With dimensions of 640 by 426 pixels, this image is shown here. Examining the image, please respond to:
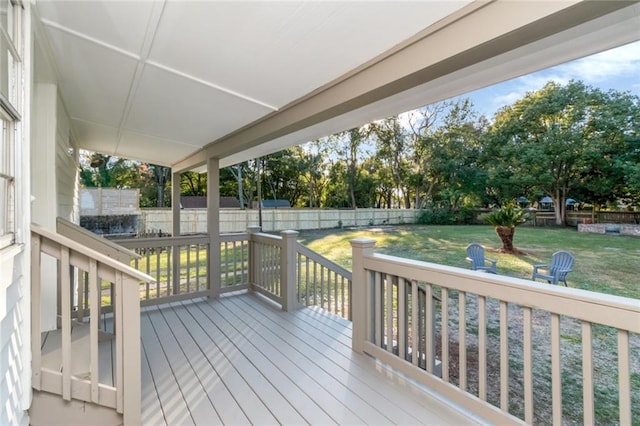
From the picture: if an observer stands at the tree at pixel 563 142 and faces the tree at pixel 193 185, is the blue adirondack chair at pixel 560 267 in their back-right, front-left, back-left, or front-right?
front-left

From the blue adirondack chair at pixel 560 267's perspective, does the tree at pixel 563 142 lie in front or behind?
behind

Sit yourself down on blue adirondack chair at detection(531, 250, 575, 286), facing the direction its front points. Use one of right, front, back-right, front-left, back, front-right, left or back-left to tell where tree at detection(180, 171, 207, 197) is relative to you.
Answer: front-right

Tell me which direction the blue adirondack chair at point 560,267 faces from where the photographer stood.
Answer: facing the viewer and to the left of the viewer

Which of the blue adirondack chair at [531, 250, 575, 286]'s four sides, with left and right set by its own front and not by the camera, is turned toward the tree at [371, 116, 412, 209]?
right

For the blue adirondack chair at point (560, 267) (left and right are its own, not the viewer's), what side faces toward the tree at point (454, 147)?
right

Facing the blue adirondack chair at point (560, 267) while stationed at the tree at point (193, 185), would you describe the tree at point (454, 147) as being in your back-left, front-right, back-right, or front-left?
front-left
